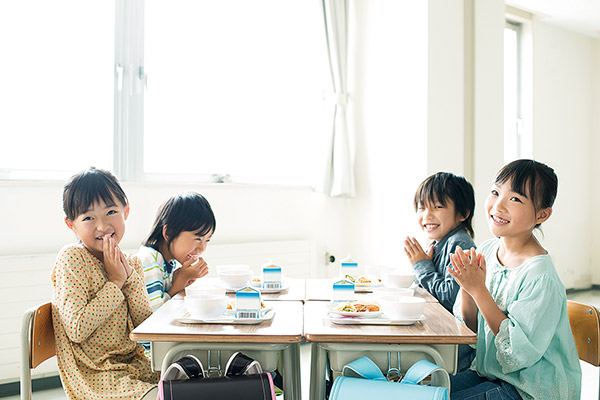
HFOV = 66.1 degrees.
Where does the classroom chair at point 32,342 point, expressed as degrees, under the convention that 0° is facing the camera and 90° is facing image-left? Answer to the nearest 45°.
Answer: approximately 315°

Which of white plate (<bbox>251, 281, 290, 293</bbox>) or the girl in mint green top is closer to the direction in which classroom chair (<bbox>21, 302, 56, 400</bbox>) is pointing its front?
the girl in mint green top

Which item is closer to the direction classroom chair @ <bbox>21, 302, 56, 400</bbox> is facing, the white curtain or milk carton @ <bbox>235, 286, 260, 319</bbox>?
the milk carton

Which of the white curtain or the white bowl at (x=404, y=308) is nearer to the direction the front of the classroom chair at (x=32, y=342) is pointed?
the white bowl

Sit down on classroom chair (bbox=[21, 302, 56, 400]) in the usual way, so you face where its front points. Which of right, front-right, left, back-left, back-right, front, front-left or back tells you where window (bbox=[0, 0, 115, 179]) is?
back-left

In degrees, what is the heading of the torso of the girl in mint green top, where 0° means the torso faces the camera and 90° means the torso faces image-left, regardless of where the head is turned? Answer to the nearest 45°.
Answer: approximately 45°

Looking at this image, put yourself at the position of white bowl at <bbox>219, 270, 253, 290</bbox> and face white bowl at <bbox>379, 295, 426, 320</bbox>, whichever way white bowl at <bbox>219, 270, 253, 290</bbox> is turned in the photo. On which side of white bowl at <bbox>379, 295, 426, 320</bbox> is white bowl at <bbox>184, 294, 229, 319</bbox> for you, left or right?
right

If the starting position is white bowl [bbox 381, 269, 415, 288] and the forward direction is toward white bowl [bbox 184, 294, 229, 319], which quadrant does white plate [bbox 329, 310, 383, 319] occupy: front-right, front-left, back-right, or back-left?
front-left

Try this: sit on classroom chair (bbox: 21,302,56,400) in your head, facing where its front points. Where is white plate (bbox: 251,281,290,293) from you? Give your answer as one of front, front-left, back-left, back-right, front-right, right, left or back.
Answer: front-left

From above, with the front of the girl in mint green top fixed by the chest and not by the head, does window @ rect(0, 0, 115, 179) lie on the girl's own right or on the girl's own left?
on the girl's own right

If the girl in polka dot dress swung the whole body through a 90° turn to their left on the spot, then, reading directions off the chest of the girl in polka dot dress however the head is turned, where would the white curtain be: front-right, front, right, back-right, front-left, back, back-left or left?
front
